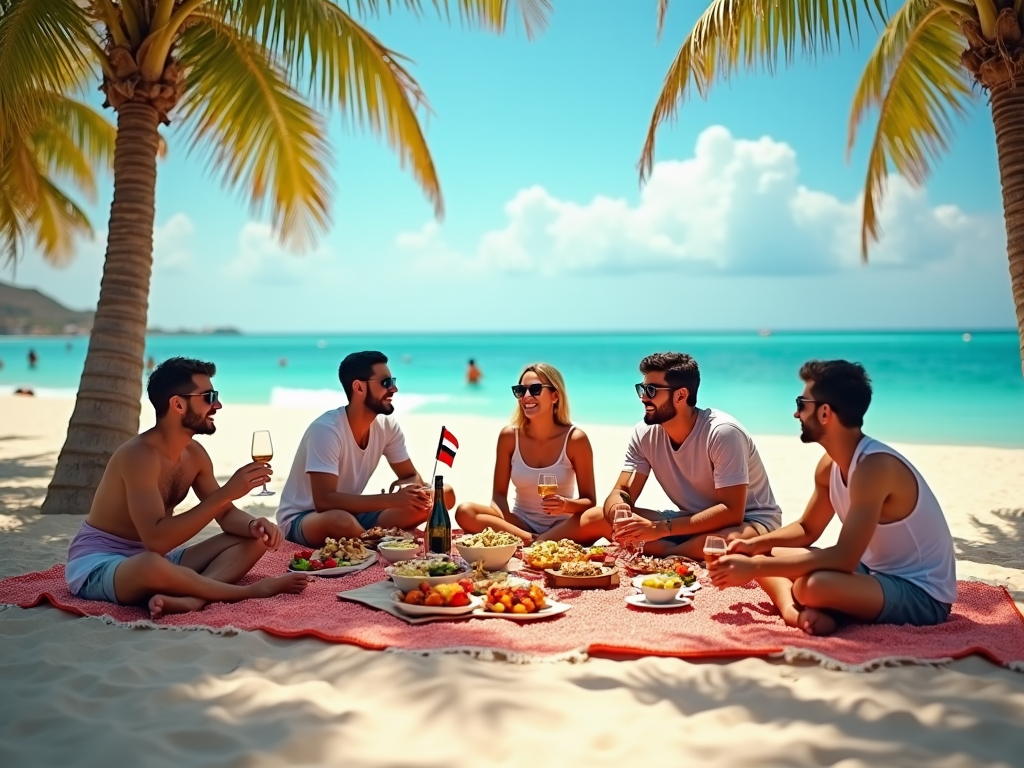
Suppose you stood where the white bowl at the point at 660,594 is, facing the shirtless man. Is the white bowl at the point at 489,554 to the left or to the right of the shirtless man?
right

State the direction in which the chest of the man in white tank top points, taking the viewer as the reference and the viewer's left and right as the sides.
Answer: facing to the left of the viewer

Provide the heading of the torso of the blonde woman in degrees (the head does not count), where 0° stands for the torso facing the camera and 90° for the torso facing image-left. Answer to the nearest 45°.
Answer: approximately 0°

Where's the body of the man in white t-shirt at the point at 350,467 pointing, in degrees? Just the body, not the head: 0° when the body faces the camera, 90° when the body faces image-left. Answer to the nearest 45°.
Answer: approximately 315°

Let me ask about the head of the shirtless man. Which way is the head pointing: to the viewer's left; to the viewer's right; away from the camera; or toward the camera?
to the viewer's right

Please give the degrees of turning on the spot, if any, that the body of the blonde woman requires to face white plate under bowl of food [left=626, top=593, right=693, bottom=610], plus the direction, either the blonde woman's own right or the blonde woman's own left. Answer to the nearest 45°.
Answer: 0° — they already face it

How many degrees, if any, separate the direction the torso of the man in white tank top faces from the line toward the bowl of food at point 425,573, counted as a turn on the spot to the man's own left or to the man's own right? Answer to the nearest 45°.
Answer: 0° — they already face it

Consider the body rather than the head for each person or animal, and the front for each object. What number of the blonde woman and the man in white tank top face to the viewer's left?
1
